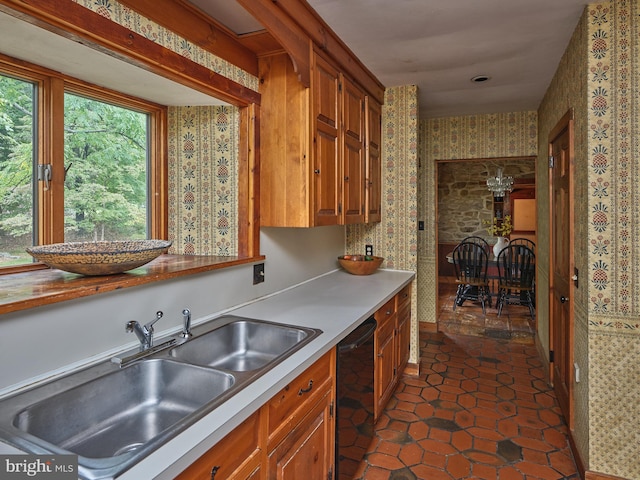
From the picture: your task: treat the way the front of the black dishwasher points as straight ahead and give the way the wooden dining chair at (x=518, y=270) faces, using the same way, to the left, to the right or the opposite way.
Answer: to the left

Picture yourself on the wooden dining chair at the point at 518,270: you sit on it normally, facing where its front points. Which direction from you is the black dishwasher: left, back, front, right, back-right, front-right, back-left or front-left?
back

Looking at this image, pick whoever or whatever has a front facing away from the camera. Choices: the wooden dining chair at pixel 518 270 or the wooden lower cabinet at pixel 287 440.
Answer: the wooden dining chair

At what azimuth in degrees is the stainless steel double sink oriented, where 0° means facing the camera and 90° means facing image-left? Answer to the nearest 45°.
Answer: approximately 315°

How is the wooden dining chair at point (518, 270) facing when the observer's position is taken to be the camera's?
facing away from the viewer

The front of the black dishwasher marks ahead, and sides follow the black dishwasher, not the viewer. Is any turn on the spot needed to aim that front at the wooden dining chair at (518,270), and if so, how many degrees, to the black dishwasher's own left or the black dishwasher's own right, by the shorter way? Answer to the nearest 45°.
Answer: approximately 45° to the black dishwasher's own left

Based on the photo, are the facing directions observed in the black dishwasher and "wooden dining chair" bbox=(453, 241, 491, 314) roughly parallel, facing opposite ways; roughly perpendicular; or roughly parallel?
roughly perpendicular

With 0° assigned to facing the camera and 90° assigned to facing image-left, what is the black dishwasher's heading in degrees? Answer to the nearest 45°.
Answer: approximately 270°

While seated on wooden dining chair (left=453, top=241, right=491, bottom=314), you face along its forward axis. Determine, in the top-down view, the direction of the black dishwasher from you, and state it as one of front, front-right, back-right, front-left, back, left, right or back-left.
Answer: back

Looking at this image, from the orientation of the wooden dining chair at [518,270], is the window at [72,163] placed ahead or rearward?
rearward

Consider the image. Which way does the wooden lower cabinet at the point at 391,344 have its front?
to the viewer's right

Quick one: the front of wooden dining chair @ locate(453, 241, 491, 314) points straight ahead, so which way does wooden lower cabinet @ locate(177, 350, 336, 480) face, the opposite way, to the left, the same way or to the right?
to the right

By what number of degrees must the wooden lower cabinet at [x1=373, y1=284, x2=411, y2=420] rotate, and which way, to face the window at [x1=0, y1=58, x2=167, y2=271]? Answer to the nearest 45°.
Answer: approximately 135° to its right

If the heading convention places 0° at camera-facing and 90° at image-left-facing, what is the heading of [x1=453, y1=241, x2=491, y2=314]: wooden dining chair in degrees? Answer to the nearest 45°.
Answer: approximately 180°

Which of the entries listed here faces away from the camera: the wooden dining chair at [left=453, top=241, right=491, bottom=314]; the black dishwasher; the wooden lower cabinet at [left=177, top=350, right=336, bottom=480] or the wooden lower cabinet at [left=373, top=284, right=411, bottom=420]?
the wooden dining chair

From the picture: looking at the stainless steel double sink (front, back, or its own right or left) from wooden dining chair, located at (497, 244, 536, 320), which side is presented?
left

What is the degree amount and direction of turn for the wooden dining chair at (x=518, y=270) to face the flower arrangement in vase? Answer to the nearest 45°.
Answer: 0° — it already faces it
